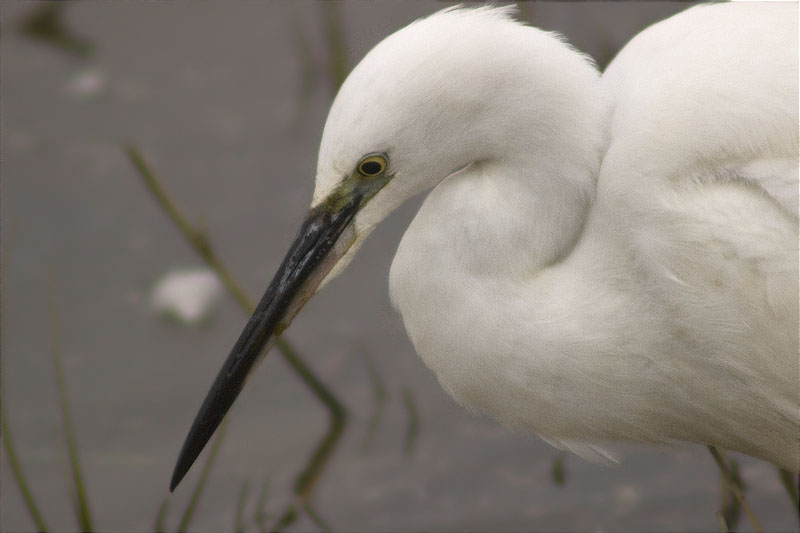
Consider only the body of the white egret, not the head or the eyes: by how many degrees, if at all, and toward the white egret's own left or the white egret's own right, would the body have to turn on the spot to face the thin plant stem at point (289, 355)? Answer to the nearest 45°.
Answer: approximately 45° to the white egret's own right

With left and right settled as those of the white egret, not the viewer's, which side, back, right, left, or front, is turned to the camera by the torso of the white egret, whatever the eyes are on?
left
